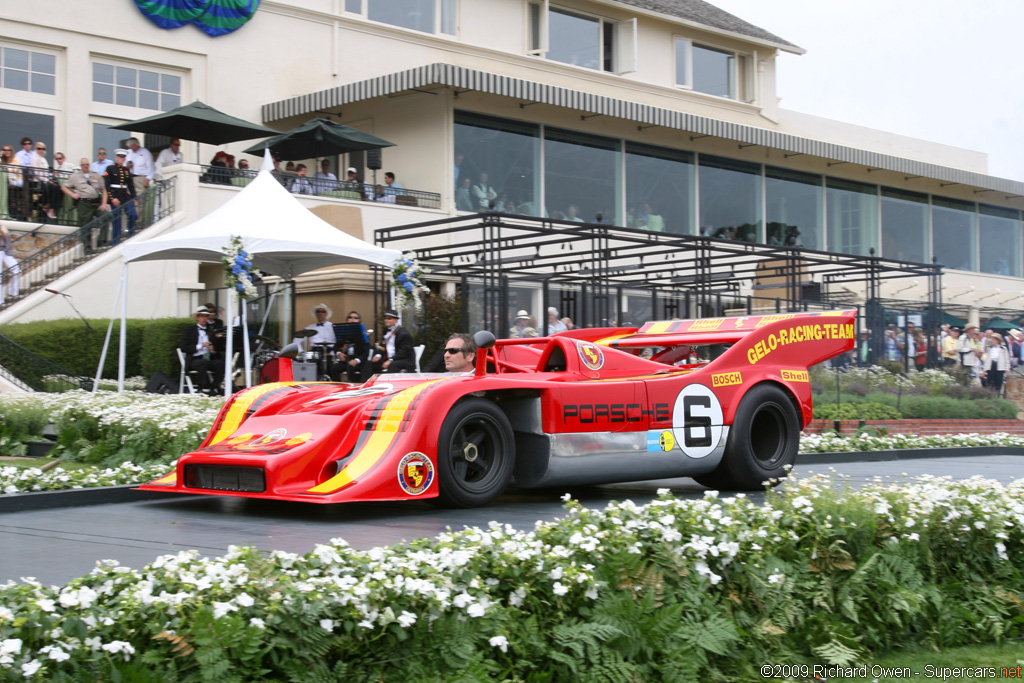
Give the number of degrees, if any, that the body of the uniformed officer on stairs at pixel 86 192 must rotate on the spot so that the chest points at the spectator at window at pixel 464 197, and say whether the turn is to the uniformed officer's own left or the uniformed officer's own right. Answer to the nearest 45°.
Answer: approximately 90° to the uniformed officer's own left

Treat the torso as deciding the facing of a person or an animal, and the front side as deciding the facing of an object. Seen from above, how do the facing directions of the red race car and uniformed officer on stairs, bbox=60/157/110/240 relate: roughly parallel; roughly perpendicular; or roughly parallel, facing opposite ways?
roughly perpendicular

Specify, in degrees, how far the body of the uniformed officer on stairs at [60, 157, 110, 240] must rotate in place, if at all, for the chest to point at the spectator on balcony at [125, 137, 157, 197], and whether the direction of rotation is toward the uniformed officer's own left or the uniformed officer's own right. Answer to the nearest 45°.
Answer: approximately 135° to the uniformed officer's own left

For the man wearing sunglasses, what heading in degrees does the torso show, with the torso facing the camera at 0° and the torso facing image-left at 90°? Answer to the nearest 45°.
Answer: approximately 45°

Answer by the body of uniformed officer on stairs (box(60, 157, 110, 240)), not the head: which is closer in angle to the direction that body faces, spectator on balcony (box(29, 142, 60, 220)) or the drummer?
the drummer

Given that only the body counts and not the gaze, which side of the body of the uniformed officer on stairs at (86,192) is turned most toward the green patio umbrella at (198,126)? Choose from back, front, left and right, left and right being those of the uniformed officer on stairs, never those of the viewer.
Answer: left

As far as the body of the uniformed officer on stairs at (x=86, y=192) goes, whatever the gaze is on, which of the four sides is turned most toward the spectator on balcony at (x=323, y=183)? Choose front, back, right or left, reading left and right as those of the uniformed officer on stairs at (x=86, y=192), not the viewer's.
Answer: left
